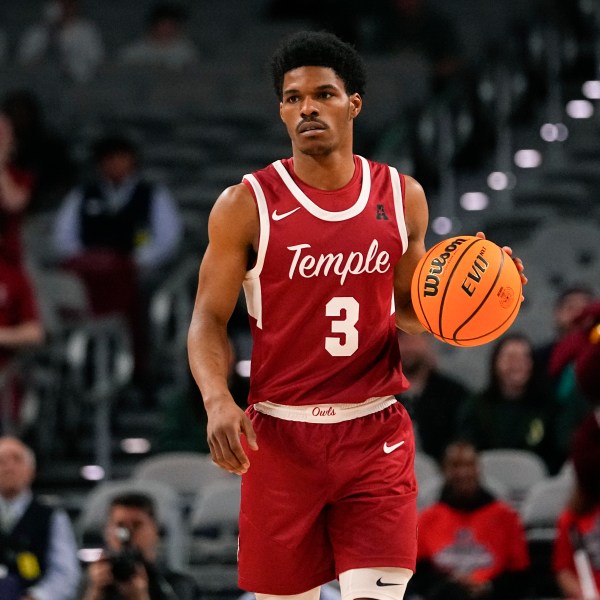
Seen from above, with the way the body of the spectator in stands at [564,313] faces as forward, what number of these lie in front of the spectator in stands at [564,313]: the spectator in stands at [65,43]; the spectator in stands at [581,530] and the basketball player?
2

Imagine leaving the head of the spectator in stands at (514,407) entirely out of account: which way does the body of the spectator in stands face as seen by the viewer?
toward the camera

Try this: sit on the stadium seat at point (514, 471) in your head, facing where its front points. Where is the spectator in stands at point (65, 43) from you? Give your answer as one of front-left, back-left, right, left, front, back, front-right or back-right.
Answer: back-right

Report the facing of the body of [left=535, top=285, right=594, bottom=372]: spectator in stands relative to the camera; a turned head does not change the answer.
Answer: toward the camera

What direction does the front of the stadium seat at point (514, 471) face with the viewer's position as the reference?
facing the viewer

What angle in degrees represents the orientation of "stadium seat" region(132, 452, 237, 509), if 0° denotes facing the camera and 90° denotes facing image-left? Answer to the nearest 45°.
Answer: approximately 0°

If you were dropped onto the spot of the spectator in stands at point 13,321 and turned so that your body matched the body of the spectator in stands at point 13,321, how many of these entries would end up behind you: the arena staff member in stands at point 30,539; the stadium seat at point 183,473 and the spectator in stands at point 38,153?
1

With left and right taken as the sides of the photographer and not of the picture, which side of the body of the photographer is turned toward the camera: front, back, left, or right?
front

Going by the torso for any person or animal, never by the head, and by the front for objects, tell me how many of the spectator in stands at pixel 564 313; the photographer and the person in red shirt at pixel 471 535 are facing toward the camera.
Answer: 3

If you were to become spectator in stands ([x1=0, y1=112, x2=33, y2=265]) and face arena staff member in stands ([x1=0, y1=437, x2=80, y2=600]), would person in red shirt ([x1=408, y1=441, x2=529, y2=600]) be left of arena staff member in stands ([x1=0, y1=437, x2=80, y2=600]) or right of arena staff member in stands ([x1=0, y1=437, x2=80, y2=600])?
left

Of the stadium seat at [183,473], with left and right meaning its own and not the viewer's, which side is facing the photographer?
front

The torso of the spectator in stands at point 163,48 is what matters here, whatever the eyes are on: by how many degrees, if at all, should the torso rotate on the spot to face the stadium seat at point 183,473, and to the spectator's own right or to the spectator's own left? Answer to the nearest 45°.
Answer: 0° — they already face it
